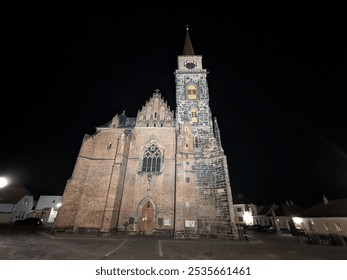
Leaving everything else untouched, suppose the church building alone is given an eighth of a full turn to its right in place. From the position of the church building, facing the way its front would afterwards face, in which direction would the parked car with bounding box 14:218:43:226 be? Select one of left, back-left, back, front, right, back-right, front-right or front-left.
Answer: right

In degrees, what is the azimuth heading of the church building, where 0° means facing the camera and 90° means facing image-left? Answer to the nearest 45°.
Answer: approximately 0°
